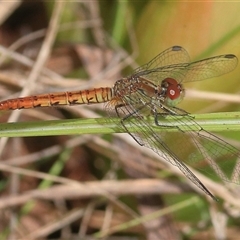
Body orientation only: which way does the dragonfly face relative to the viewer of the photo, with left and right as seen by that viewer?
facing to the right of the viewer
